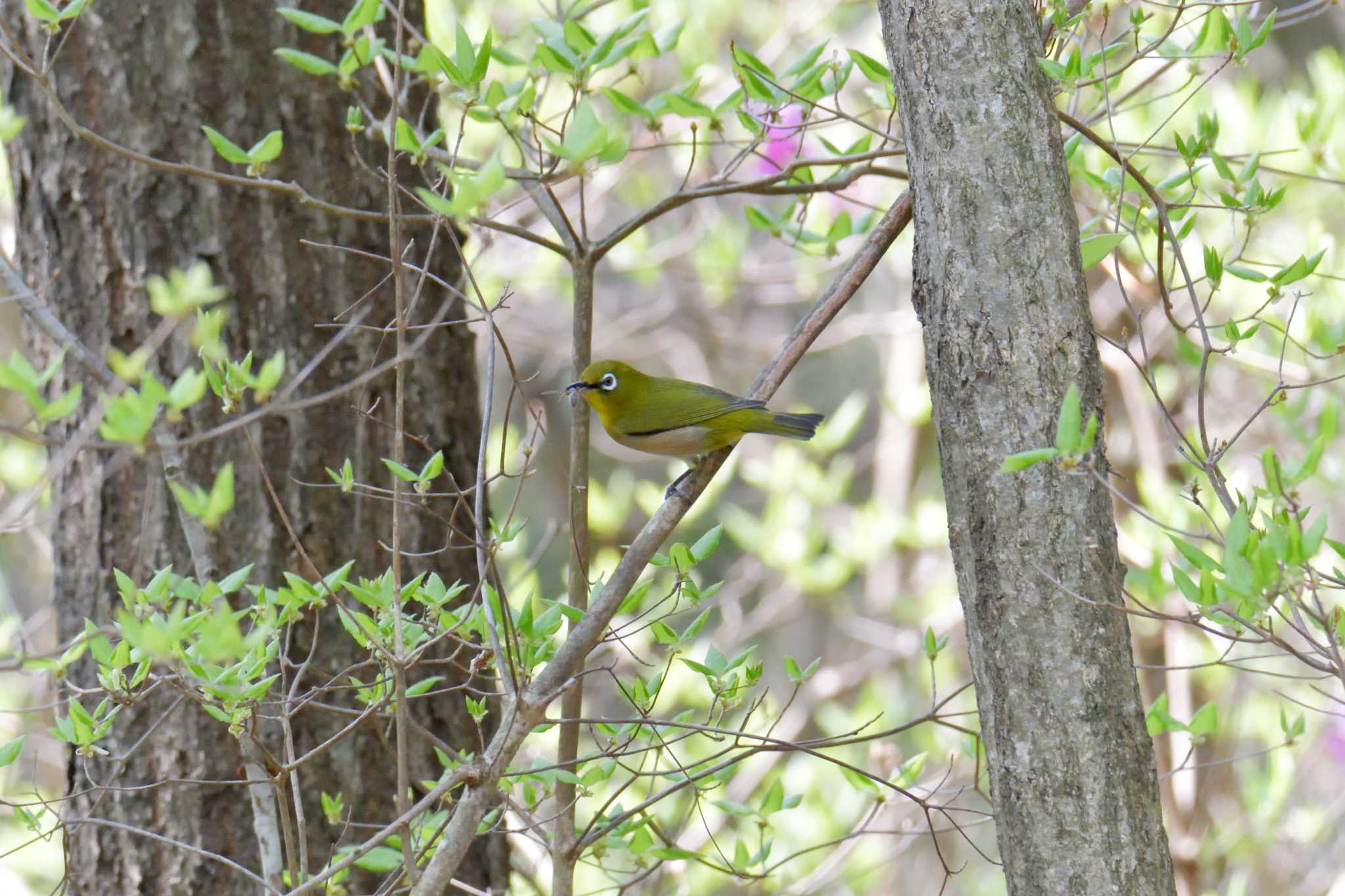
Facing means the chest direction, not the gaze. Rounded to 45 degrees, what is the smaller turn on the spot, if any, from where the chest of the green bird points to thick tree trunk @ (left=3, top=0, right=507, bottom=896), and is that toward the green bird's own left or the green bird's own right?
approximately 45° to the green bird's own left

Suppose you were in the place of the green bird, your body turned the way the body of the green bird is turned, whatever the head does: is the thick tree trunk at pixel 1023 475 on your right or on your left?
on your left

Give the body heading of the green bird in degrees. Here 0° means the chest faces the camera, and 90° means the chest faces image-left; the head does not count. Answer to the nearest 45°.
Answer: approximately 90°
